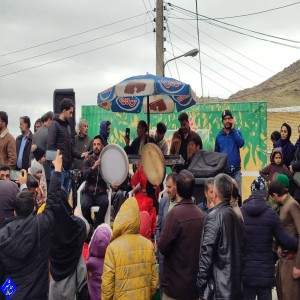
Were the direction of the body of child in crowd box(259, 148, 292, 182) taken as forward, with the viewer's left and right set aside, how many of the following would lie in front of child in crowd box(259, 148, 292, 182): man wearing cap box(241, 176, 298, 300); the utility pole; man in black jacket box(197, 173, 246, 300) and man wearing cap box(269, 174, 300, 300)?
3

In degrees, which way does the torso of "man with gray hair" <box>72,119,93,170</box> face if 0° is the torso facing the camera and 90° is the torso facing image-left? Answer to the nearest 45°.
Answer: approximately 315°

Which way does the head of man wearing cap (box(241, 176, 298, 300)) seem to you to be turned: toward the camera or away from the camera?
away from the camera

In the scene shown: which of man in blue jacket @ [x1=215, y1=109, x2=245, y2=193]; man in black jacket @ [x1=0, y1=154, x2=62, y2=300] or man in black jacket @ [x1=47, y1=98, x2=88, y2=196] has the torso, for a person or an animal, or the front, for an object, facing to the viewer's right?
man in black jacket @ [x1=47, y1=98, x2=88, y2=196]

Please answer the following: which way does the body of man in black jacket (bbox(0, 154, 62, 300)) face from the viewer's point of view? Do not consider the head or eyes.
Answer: away from the camera

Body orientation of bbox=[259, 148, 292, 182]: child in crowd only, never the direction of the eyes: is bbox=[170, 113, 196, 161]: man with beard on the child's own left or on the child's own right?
on the child's own right

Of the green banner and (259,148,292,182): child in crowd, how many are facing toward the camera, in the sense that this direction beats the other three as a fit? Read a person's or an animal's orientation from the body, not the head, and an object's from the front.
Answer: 2

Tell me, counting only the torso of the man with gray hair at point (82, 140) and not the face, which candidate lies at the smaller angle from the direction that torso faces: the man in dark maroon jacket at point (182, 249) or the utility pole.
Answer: the man in dark maroon jacket
